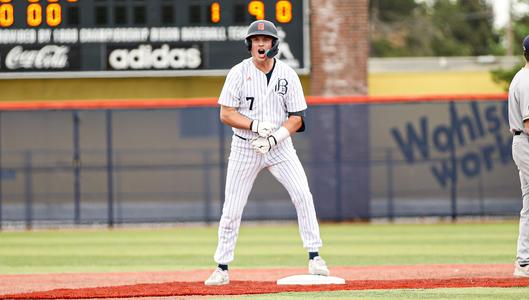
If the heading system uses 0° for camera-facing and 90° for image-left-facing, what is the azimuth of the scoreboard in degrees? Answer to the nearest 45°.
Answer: approximately 0°

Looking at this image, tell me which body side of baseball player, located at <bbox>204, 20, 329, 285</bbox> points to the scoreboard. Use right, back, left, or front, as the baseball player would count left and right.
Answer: back

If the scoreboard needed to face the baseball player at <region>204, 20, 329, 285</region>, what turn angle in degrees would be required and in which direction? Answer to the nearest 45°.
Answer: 0° — it already faces them

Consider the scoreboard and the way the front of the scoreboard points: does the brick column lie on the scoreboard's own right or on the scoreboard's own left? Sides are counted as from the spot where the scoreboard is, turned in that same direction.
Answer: on the scoreboard's own left

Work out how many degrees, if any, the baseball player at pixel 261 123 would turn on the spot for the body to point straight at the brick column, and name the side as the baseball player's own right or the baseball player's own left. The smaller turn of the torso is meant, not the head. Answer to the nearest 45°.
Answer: approximately 180°

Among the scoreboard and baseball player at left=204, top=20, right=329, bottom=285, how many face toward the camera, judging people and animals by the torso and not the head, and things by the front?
2

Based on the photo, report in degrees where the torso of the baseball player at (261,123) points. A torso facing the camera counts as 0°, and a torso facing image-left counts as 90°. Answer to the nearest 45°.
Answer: approximately 0°

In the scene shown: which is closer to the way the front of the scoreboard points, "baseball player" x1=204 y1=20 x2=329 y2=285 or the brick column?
the baseball player
